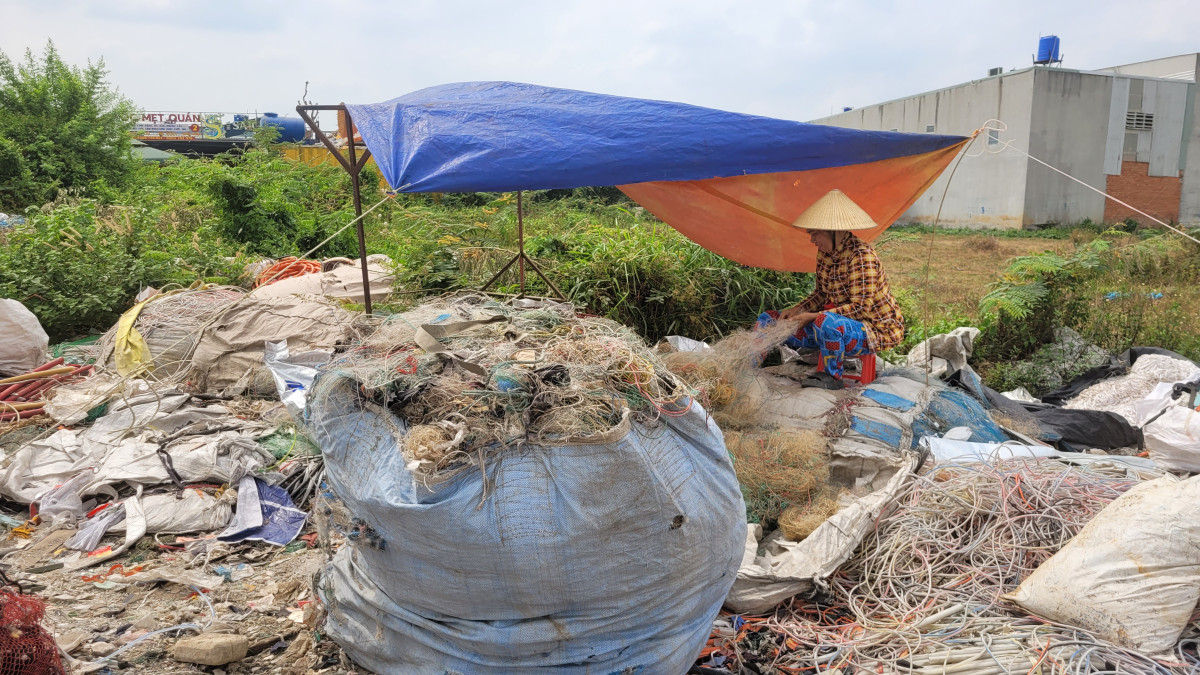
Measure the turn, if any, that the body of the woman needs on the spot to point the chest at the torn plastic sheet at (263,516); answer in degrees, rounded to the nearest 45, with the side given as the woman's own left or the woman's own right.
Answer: approximately 45° to the woman's own left

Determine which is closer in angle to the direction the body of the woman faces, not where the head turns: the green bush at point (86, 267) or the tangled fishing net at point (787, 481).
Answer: the green bush

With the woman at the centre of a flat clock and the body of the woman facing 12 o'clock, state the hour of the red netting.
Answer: The red netting is roughly at 10 o'clock from the woman.

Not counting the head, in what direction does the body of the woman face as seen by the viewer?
to the viewer's left

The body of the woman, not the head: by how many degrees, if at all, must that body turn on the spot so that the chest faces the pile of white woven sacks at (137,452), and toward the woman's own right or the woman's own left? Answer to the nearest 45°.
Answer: approximately 45° to the woman's own left

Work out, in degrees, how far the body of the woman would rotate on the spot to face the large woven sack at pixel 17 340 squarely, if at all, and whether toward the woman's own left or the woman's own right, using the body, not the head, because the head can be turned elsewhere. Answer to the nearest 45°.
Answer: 0° — they already face it

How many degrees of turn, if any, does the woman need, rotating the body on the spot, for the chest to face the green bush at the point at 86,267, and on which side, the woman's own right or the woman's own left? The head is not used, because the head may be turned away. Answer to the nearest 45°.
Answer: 0° — they already face it

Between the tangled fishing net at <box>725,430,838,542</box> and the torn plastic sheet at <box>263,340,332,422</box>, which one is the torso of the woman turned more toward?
the torn plastic sheet

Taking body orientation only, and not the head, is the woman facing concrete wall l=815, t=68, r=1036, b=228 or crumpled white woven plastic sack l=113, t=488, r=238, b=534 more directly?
the crumpled white woven plastic sack

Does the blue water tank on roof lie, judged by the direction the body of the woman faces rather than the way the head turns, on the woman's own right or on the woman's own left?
on the woman's own right

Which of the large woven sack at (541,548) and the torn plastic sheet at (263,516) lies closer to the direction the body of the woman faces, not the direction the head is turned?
the torn plastic sheet
